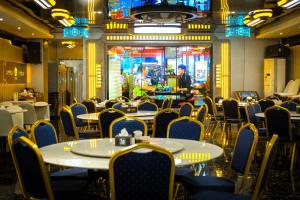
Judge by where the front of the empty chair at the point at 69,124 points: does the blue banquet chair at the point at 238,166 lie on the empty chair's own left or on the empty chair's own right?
on the empty chair's own right

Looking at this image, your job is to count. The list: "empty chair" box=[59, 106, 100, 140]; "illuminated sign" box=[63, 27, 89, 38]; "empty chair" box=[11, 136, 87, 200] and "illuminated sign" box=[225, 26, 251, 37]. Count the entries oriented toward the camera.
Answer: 2

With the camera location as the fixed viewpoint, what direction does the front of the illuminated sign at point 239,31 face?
facing the viewer

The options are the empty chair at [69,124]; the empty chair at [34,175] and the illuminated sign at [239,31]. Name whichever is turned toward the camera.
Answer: the illuminated sign

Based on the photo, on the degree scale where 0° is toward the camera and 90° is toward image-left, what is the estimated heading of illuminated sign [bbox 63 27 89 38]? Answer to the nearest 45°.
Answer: approximately 0°

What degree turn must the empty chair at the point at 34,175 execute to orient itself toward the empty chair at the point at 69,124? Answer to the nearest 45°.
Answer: approximately 45° to its left

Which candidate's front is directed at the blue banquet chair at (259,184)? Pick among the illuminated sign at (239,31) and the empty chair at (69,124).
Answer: the illuminated sign

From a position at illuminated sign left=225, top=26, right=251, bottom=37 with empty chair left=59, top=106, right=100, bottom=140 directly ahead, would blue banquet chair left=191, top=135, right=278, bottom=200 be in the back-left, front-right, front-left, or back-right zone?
front-left

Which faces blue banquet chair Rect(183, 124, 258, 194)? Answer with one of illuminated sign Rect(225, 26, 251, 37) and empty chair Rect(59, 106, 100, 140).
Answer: the illuminated sign

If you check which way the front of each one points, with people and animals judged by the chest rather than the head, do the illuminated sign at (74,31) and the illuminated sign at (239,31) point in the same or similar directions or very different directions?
same or similar directions

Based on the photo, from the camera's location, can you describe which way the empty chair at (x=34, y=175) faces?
facing away from the viewer and to the right of the viewer

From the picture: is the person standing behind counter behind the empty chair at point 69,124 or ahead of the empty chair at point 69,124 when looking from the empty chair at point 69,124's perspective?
ahead

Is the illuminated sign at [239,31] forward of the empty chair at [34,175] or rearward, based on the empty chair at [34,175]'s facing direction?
forward

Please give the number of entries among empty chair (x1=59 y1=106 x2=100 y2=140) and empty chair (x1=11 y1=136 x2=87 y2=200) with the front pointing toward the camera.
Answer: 0

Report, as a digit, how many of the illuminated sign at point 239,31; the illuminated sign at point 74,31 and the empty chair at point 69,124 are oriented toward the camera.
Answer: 2

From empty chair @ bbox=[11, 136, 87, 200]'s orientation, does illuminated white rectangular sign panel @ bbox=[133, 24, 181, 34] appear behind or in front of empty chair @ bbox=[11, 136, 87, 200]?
in front

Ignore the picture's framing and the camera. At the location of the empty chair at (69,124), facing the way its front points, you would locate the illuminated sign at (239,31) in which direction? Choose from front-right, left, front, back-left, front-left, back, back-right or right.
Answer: front

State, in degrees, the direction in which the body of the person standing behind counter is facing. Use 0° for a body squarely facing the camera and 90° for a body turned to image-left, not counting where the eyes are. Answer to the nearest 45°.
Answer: approximately 45°
